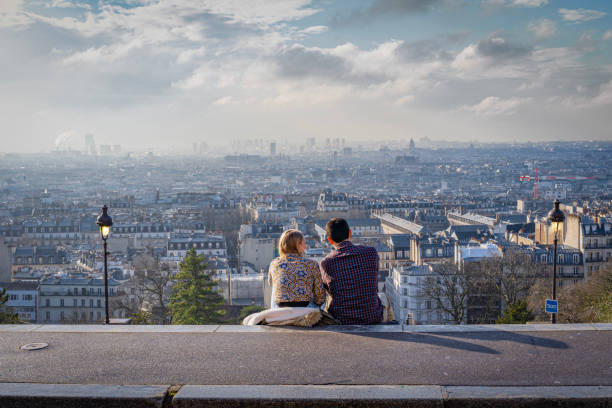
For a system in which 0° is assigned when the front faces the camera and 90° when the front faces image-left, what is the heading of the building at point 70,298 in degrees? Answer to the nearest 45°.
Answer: approximately 0°

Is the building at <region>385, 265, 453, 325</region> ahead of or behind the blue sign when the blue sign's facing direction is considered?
behind

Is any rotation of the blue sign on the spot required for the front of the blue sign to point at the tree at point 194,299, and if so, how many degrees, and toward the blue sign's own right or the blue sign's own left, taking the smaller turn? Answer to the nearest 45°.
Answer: approximately 135° to the blue sign's own right

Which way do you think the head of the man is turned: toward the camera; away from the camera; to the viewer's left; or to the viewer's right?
away from the camera

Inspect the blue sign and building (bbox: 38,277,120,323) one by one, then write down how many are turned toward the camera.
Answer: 2

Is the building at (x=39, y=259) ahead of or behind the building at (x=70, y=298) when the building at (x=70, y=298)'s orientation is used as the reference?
behind

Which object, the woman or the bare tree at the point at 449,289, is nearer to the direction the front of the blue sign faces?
the woman

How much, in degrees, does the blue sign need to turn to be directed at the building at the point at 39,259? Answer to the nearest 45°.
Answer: approximately 135° to its right
